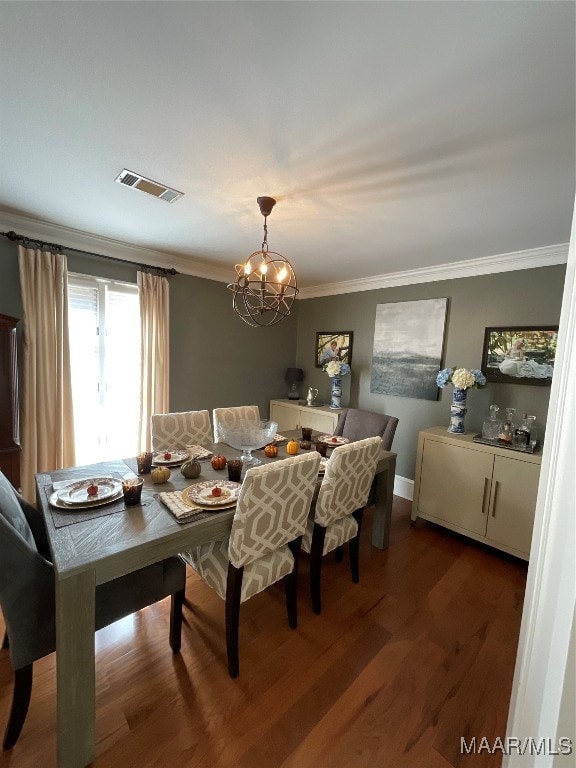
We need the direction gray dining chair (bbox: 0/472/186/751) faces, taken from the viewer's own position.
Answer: facing away from the viewer and to the right of the viewer

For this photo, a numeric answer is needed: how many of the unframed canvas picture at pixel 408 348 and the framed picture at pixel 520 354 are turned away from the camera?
0

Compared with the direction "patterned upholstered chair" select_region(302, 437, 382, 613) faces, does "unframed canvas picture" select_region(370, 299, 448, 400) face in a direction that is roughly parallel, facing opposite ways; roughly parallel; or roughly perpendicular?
roughly perpendicular

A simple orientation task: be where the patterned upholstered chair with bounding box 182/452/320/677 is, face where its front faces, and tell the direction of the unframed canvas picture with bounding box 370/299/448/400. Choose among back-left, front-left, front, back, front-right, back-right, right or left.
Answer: right

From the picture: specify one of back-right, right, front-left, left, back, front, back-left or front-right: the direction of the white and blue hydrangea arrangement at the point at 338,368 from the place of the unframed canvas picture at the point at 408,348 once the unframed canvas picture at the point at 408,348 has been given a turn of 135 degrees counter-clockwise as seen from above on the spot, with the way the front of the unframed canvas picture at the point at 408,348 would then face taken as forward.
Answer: back

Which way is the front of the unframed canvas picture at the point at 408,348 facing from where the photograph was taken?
facing the viewer and to the left of the viewer

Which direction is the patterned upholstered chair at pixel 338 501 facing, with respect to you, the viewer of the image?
facing away from the viewer and to the left of the viewer

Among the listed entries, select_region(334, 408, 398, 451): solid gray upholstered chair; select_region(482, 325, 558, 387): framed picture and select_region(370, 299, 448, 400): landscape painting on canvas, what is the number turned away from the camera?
0

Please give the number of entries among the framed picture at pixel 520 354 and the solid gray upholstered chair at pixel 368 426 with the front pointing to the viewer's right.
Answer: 0

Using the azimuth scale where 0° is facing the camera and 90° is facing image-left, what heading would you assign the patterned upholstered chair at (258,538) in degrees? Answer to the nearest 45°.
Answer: approximately 135°

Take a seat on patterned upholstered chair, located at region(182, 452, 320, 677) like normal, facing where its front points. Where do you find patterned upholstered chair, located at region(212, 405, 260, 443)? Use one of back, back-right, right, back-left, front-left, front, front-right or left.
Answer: front-right

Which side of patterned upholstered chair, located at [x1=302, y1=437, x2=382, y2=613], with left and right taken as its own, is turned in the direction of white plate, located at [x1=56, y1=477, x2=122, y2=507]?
left

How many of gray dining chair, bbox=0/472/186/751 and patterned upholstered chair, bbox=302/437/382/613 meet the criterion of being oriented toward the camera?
0

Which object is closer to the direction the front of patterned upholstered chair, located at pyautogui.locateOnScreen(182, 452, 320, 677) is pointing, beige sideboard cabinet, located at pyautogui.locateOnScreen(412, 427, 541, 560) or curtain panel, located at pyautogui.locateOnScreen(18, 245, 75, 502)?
the curtain panel

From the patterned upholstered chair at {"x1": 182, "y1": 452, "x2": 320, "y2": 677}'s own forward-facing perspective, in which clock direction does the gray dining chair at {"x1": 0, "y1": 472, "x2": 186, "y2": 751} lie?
The gray dining chair is roughly at 10 o'clock from the patterned upholstered chair.

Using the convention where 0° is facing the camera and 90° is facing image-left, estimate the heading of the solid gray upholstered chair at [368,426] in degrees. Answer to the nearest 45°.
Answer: approximately 45°

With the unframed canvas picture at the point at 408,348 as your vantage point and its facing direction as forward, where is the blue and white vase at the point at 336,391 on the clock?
The blue and white vase is roughly at 2 o'clock from the unframed canvas picture.

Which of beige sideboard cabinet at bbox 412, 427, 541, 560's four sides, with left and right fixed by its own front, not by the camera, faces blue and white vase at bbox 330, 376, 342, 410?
right

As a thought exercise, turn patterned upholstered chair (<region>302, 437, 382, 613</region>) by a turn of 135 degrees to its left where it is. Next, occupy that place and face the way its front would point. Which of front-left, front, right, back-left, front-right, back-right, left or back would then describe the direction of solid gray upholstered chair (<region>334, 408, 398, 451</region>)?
back
